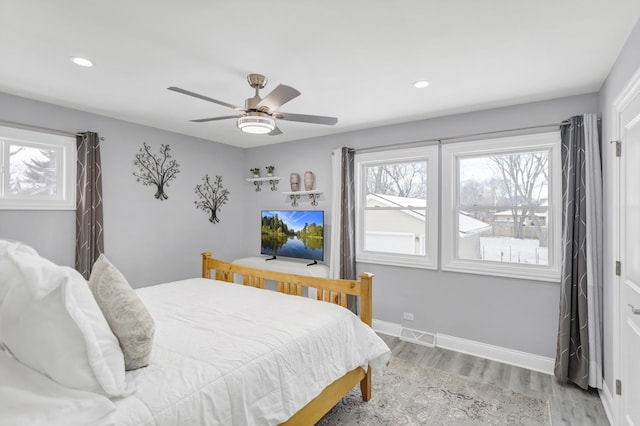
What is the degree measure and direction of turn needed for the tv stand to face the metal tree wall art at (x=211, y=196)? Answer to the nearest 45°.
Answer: approximately 90° to its right

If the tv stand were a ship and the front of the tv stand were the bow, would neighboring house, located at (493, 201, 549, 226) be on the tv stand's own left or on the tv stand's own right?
on the tv stand's own left

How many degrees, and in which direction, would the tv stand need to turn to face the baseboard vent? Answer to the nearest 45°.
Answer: approximately 90° to its left

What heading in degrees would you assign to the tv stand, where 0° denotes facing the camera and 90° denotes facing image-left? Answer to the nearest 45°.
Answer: approximately 45°

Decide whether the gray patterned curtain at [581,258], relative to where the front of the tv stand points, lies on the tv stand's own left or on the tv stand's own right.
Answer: on the tv stand's own left

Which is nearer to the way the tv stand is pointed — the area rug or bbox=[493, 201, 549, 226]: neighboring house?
the area rug

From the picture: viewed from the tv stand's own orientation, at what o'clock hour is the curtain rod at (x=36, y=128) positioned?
The curtain rod is roughly at 1 o'clock from the tv stand.

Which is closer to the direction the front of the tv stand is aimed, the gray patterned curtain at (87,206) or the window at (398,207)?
the gray patterned curtain

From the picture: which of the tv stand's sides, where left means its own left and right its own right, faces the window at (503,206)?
left

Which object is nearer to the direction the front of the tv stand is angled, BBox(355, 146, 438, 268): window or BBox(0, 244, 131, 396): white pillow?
the white pillow
